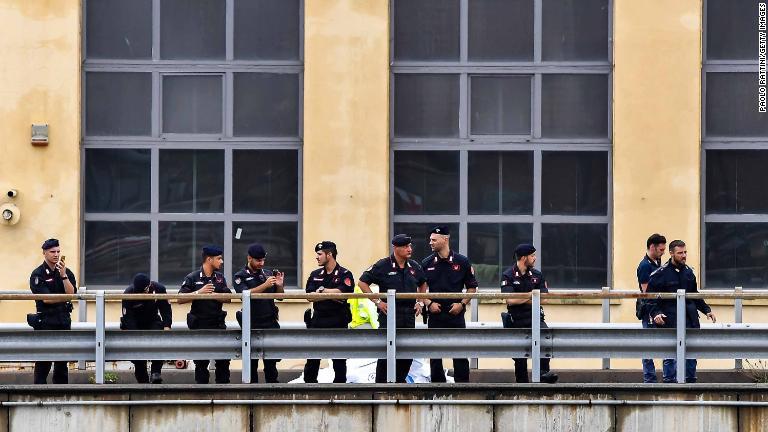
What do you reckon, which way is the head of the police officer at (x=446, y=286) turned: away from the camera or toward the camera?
toward the camera

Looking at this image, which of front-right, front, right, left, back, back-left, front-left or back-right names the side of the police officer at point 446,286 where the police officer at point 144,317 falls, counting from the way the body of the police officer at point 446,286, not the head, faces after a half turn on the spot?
left

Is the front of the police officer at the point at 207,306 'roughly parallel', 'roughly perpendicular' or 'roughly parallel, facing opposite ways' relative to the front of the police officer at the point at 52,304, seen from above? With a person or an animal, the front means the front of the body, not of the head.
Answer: roughly parallel

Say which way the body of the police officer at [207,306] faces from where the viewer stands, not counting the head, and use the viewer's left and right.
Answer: facing the viewer and to the right of the viewer

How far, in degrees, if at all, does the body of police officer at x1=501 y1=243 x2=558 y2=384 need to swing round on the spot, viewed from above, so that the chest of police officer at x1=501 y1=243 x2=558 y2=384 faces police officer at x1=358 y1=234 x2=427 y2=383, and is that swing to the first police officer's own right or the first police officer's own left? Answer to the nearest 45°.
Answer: approximately 135° to the first police officer's own right

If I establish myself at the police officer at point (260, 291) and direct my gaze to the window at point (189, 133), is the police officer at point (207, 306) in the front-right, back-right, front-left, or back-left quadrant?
front-left

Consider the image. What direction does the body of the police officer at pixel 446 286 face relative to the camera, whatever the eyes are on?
toward the camera

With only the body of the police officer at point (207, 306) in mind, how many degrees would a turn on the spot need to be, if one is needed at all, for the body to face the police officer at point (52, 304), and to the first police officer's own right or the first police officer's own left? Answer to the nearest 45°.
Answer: approximately 135° to the first police officer's own right

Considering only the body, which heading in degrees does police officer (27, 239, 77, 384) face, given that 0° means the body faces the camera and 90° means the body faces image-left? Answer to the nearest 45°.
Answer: approximately 315°

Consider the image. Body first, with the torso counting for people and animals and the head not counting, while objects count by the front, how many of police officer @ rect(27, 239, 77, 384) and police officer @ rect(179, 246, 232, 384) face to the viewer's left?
0

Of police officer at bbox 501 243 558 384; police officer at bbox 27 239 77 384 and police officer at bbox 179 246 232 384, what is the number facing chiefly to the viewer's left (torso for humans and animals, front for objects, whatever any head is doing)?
0

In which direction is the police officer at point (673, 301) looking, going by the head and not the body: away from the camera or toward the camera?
toward the camera
